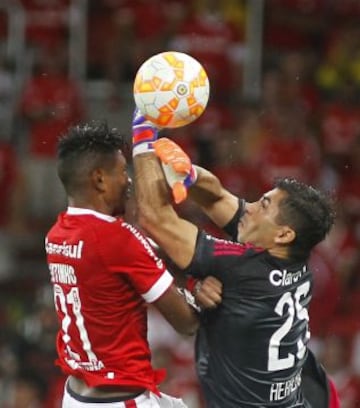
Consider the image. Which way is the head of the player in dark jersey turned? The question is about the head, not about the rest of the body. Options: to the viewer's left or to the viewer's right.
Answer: to the viewer's left

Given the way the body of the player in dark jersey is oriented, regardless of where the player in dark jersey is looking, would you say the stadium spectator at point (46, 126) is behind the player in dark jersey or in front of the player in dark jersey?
in front

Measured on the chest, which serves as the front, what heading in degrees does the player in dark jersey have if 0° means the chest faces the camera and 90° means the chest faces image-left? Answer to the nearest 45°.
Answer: approximately 135°

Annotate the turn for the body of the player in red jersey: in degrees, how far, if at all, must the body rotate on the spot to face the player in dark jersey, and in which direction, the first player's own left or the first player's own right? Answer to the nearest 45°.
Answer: approximately 45° to the first player's own right

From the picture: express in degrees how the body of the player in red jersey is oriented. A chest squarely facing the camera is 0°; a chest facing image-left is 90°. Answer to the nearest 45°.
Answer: approximately 225°

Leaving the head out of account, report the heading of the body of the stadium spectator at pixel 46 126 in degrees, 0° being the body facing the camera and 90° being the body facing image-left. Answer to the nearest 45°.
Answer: approximately 0°

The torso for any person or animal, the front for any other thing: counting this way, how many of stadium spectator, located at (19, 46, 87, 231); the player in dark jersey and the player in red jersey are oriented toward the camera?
1

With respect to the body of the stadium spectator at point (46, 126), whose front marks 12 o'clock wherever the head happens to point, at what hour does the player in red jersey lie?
The player in red jersey is roughly at 12 o'clock from the stadium spectator.

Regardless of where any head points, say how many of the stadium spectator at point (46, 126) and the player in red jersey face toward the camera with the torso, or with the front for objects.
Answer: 1

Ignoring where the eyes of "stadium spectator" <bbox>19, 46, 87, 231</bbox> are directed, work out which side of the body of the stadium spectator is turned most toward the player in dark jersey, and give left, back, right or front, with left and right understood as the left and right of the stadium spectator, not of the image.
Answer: front
